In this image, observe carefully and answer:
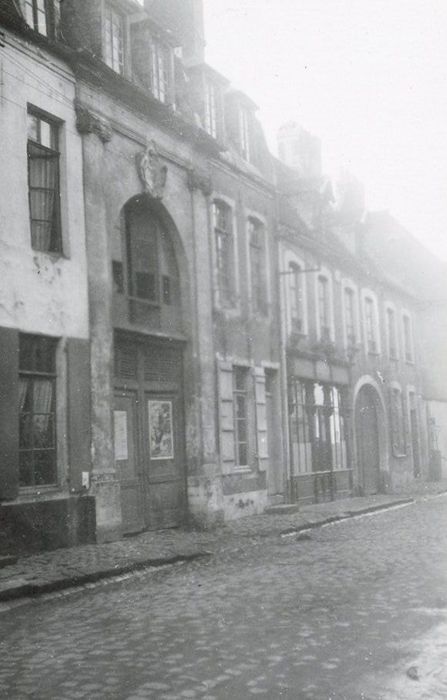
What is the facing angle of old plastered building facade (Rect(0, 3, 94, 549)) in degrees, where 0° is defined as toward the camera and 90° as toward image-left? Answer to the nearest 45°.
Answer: approximately 315°

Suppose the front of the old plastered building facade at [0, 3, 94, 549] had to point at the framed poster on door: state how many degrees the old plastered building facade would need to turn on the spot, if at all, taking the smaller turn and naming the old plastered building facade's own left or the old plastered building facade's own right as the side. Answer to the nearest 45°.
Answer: approximately 90° to the old plastered building facade's own left
